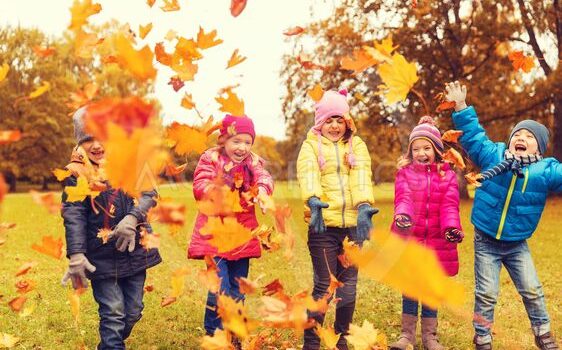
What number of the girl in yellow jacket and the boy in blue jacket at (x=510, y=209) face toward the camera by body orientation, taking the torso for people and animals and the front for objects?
2
